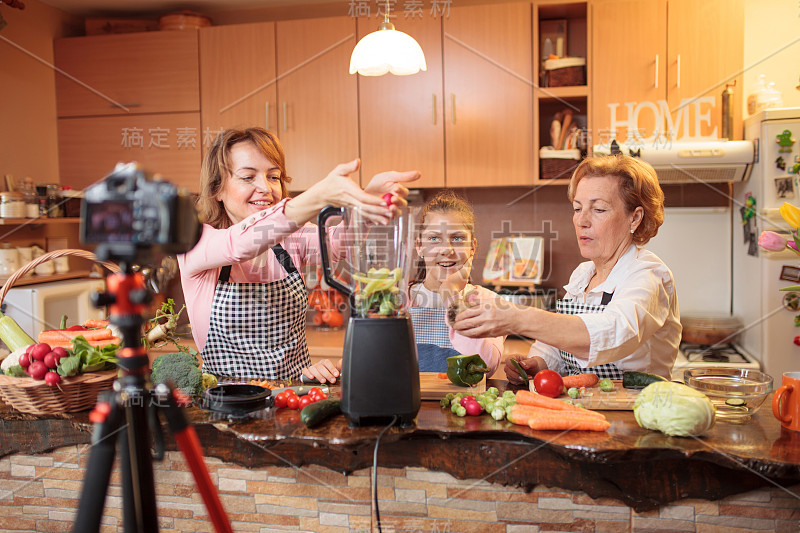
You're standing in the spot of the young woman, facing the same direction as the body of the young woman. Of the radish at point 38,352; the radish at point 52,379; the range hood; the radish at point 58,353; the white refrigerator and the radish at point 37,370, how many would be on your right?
4

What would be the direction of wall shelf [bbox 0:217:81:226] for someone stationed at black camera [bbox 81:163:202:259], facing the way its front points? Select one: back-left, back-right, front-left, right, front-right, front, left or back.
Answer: front-left

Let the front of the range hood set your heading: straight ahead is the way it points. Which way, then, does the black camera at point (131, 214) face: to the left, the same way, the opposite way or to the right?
the opposite way

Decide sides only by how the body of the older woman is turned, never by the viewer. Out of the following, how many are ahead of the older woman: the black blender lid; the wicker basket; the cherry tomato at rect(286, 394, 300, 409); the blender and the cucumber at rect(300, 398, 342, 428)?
5

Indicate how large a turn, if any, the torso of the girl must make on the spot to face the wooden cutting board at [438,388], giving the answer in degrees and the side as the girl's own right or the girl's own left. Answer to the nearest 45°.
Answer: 0° — they already face it

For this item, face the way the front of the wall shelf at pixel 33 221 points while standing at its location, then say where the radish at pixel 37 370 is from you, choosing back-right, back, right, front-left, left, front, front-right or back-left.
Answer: front

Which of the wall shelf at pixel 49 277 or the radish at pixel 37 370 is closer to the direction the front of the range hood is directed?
the radish

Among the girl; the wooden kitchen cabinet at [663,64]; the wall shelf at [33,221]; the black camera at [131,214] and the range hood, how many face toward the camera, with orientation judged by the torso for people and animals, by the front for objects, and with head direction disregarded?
4

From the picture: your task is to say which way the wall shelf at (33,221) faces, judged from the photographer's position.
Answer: facing the viewer

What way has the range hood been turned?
toward the camera

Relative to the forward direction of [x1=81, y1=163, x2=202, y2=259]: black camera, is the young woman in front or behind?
in front

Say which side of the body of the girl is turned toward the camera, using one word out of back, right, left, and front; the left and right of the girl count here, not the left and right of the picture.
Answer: front

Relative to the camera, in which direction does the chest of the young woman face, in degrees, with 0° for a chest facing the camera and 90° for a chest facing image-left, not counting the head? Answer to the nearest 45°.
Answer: approximately 315°

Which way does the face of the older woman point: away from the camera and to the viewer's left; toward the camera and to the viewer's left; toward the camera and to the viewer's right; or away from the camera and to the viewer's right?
toward the camera and to the viewer's left
